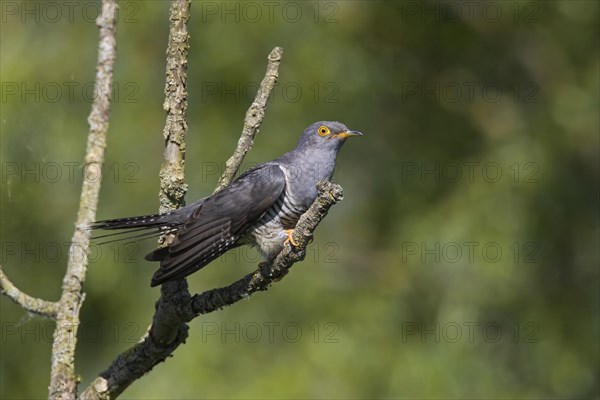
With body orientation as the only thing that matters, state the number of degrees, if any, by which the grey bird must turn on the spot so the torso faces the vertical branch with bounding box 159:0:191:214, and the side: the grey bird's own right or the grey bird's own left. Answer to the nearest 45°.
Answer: approximately 135° to the grey bird's own right

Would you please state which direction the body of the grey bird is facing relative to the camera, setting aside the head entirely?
to the viewer's right
